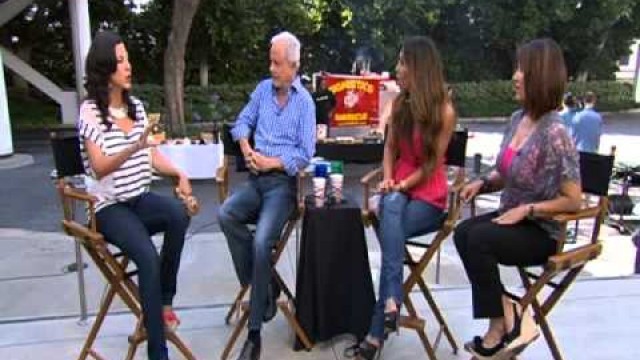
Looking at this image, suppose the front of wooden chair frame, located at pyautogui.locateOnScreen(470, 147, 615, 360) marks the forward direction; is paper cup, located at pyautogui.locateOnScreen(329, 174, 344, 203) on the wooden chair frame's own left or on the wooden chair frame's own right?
on the wooden chair frame's own right

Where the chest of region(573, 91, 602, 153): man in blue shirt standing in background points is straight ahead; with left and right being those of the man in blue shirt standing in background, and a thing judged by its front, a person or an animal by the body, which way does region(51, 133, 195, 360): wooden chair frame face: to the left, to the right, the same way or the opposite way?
to the right

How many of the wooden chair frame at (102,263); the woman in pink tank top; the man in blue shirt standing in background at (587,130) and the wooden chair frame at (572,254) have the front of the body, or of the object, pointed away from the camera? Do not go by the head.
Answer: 1

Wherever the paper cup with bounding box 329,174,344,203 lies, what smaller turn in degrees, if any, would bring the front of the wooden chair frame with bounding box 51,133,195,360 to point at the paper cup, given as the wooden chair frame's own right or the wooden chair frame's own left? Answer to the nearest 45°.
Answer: approximately 45° to the wooden chair frame's own left

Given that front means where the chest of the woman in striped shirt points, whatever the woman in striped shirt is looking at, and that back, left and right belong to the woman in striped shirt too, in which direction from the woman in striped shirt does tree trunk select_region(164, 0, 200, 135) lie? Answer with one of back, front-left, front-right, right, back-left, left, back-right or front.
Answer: back-left

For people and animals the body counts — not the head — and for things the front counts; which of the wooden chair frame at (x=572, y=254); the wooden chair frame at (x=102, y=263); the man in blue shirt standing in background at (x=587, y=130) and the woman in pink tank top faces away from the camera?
the man in blue shirt standing in background

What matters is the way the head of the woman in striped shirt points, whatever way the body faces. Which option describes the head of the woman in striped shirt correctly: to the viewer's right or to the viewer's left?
to the viewer's right

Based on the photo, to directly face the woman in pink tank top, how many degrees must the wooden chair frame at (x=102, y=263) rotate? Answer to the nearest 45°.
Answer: approximately 45° to its left

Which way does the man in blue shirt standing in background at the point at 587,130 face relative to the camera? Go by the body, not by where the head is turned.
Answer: away from the camera

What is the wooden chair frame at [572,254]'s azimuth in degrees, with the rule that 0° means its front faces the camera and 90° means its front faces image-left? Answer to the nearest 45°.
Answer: approximately 45°

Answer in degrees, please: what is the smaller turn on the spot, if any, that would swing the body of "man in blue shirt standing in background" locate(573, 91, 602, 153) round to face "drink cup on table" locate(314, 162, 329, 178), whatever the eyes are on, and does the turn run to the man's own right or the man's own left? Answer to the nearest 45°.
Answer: approximately 180°

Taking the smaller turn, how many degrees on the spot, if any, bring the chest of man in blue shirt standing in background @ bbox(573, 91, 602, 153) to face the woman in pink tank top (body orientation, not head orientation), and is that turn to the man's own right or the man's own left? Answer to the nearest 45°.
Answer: approximately 180°

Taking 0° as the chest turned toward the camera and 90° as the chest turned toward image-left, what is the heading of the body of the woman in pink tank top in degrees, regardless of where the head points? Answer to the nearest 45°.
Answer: approximately 45°

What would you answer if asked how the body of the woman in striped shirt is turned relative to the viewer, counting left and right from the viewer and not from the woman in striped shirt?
facing the viewer and to the right of the viewer

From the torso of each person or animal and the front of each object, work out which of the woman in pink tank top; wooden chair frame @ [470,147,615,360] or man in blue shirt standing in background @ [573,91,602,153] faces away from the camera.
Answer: the man in blue shirt standing in background

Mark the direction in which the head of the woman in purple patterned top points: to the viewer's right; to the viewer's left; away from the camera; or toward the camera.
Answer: to the viewer's left

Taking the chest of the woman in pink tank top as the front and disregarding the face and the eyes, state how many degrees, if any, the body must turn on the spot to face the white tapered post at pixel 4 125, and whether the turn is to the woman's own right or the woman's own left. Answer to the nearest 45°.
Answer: approximately 90° to the woman's own right
